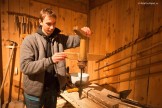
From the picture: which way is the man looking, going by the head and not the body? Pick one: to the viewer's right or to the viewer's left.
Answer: to the viewer's right

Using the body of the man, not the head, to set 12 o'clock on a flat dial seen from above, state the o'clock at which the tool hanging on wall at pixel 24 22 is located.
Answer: The tool hanging on wall is roughly at 7 o'clock from the man.

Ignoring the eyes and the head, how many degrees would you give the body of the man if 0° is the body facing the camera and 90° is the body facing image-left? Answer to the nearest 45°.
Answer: approximately 315°

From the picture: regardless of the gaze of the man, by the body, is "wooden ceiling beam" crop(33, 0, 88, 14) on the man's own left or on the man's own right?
on the man's own left

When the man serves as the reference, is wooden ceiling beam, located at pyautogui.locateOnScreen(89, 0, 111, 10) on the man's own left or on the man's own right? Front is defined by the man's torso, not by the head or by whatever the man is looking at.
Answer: on the man's own left
